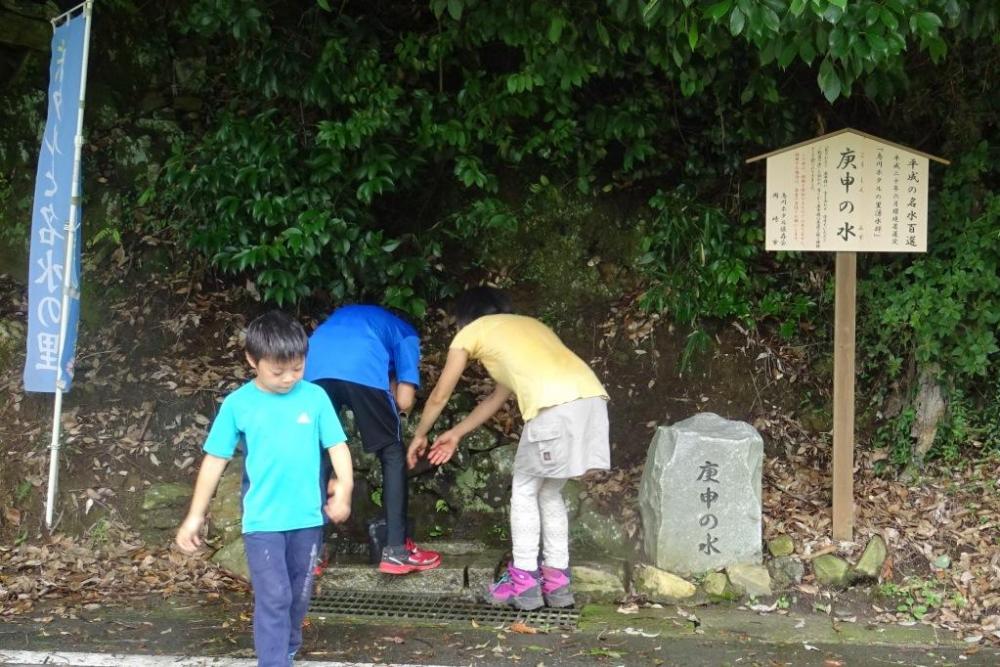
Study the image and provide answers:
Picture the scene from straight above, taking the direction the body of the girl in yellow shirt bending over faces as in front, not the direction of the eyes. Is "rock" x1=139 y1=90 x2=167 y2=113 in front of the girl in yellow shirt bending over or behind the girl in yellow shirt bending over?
in front

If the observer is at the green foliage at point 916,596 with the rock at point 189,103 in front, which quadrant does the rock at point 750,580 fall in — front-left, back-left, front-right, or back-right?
front-left

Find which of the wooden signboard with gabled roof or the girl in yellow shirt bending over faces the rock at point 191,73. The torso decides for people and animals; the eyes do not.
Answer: the girl in yellow shirt bending over

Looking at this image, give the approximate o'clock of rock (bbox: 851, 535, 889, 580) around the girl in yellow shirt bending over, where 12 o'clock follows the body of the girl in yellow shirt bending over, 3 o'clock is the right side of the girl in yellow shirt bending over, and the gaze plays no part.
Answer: The rock is roughly at 4 o'clock from the girl in yellow shirt bending over.

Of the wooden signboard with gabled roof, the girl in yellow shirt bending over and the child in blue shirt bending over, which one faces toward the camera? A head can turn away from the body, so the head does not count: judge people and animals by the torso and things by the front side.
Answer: the wooden signboard with gabled roof

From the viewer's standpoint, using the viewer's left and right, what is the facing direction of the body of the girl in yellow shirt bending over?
facing away from the viewer and to the left of the viewer

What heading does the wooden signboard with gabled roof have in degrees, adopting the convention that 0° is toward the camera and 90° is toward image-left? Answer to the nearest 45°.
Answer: approximately 0°

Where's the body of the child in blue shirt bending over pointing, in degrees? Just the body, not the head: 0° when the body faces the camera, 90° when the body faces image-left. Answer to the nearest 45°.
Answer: approximately 225°

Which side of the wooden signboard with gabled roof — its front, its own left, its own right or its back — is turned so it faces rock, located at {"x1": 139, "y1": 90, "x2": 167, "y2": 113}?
right

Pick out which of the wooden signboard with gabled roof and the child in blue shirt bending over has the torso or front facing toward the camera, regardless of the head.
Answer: the wooden signboard with gabled roof

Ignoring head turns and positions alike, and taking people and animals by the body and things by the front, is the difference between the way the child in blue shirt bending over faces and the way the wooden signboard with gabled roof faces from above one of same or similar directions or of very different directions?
very different directions

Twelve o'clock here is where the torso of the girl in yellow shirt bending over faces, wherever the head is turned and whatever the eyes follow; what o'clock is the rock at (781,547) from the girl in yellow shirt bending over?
The rock is roughly at 4 o'clock from the girl in yellow shirt bending over.

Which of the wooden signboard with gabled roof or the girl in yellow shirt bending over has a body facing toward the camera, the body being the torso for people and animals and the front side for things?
the wooden signboard with gabled roof

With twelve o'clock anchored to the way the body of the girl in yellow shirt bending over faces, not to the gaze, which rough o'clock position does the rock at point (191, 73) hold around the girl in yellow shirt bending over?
The rock is roughly at 12 o'clock from the girl in yellow shirt bending over.

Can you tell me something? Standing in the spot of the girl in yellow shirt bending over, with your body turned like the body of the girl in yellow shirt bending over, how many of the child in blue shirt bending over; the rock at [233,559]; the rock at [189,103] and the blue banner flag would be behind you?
0

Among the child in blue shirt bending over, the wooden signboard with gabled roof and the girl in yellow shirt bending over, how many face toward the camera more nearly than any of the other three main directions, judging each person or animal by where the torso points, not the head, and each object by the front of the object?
1

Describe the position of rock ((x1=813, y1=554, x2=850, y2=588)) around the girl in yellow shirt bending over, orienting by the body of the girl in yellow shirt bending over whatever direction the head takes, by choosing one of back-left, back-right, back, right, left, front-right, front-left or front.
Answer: back-right

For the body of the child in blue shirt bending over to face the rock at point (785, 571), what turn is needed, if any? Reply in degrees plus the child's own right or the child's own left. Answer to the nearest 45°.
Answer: approximately 45° to the child's own right
